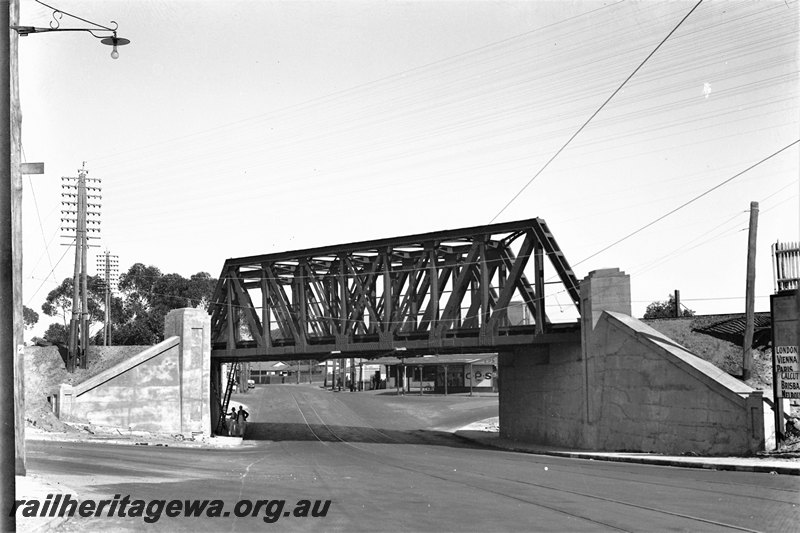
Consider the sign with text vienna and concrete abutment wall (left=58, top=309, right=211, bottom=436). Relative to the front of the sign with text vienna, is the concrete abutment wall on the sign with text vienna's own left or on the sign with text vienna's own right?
on the sign with text vienna's own right

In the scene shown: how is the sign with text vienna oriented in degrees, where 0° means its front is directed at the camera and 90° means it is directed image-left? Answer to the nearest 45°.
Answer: approximately 0°

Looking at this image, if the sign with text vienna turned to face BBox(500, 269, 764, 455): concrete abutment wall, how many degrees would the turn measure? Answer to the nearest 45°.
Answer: approximately 135° to its right

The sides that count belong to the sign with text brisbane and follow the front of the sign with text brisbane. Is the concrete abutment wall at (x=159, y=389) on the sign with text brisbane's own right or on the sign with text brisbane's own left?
on the sign with text brisbane's own right

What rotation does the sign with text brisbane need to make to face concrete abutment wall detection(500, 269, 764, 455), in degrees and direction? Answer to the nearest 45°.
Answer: approximately 135° to its right
